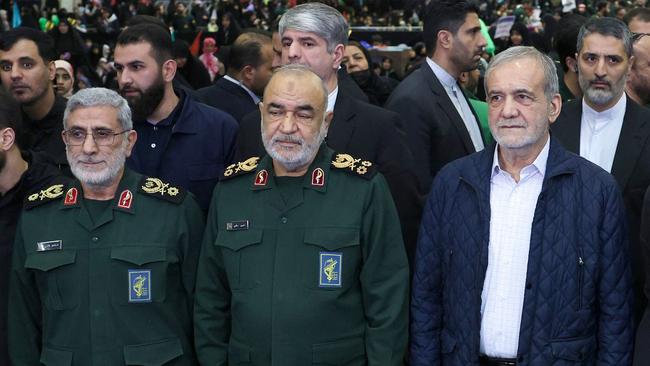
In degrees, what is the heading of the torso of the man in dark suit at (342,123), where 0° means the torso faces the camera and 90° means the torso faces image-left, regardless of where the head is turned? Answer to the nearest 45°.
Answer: approximately 45°

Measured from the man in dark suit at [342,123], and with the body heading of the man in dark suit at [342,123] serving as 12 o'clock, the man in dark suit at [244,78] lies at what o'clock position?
the man in dark suit at [244,78] is roughly at 4 o'clock from the man in dark suit at [342,123].

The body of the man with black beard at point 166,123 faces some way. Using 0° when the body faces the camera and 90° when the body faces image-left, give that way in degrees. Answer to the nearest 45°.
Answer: approximately 45°

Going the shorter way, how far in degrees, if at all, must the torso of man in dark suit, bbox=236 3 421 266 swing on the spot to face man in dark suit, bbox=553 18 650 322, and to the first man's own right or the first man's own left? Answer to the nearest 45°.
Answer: approximately 135° to the first man's own left
